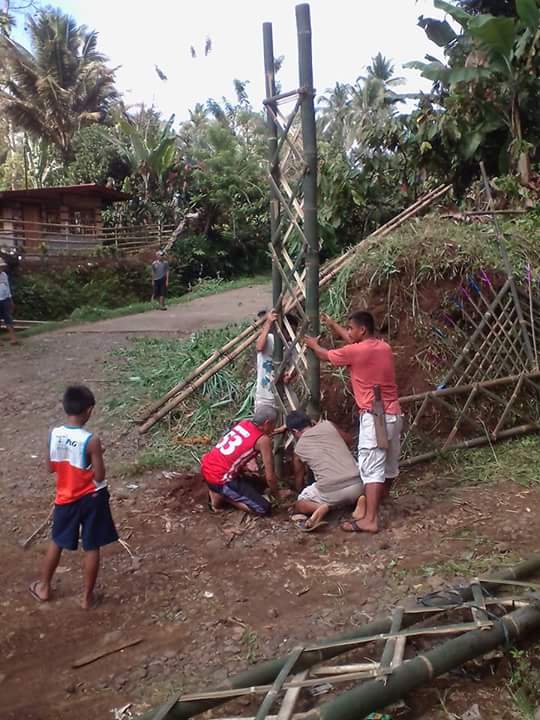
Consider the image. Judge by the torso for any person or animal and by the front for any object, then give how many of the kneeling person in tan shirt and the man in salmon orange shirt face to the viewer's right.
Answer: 0

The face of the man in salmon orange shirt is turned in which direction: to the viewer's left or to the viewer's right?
to the viewer's left

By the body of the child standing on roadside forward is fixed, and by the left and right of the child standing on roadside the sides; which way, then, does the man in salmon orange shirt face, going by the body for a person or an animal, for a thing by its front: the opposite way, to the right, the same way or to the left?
to the left

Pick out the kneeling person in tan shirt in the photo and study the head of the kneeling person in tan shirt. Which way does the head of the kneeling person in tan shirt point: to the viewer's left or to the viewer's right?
to the viewer's left

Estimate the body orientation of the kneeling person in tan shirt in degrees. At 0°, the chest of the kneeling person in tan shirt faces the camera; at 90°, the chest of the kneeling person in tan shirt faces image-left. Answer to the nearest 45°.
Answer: approximately 135°

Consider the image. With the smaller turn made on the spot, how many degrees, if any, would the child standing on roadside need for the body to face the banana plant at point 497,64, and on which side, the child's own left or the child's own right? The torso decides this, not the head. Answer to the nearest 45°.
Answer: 0° — they already face it

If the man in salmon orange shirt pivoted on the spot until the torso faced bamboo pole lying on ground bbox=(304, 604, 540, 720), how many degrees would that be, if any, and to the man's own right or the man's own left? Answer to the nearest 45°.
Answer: approximately 135° to the man's own left

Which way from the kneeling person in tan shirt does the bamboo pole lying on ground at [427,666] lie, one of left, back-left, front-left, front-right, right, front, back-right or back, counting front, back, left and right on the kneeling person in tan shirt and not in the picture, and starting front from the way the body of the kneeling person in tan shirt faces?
back-left

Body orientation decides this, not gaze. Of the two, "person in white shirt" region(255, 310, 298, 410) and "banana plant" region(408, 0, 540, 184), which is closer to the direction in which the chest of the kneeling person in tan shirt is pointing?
the person in white shirt

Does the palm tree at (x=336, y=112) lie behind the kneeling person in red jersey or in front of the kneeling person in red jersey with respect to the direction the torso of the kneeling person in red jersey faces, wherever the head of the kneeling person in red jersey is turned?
in front

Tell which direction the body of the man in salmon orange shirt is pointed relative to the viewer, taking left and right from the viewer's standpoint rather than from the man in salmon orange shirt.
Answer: facing away from the viewer and to the left of the viewer

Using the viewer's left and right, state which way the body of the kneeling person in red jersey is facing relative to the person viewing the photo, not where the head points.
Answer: facing away from the viewer and to the right of the viewer

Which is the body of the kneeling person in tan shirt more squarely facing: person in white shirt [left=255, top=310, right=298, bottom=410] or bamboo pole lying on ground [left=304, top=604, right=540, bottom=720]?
the person in white shirt
